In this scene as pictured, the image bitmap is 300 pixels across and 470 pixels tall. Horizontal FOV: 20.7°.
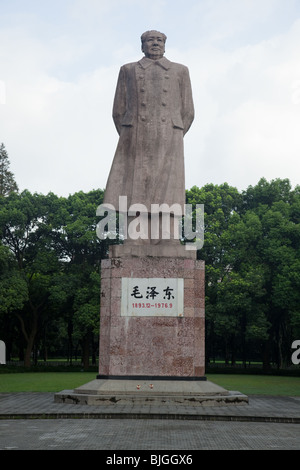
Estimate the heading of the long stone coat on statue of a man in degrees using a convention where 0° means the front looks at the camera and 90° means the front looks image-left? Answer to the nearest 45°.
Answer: approximately 0°
